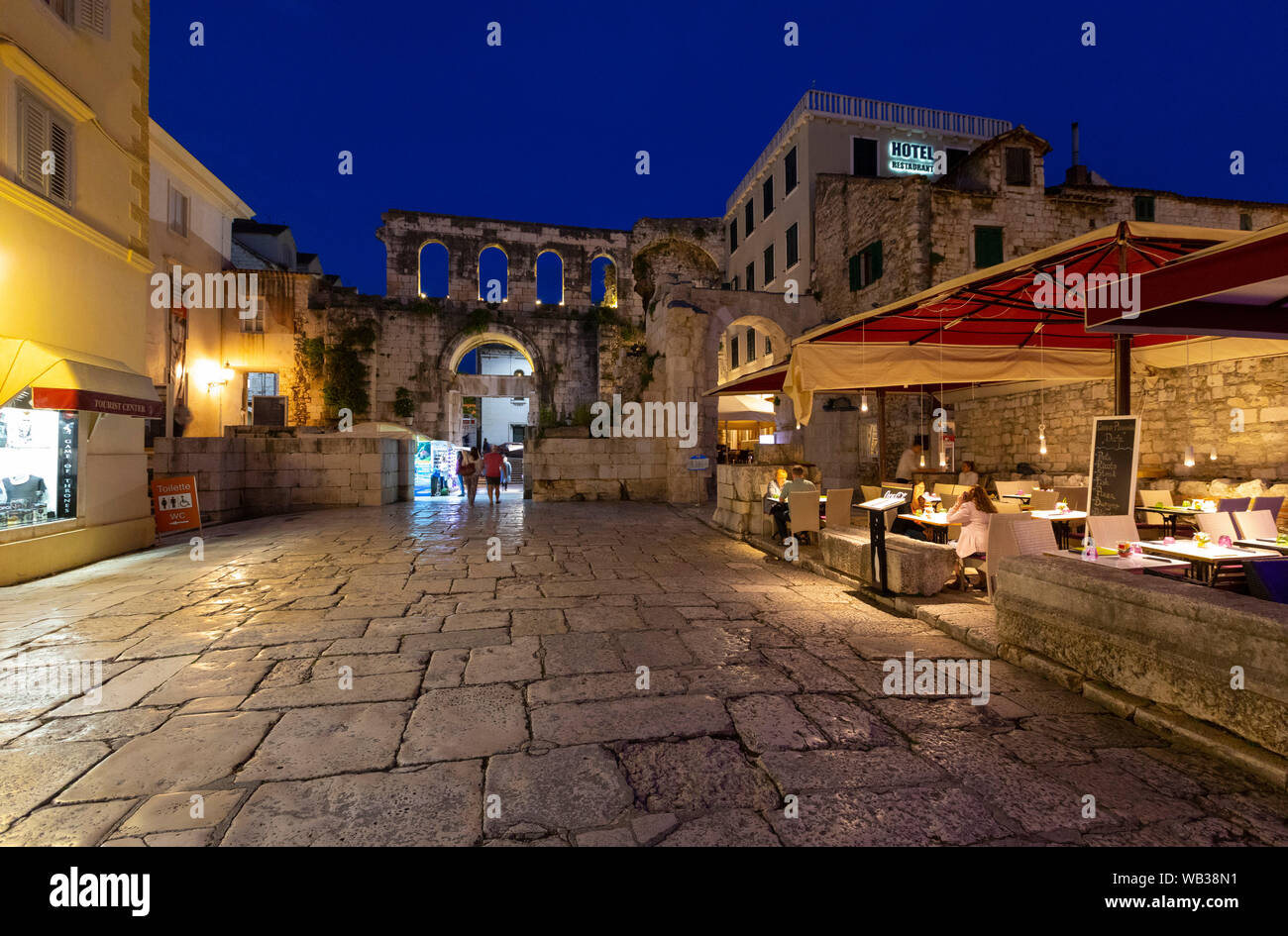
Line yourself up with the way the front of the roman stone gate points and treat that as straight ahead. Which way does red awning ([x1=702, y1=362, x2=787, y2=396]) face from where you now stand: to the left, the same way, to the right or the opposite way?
to the right

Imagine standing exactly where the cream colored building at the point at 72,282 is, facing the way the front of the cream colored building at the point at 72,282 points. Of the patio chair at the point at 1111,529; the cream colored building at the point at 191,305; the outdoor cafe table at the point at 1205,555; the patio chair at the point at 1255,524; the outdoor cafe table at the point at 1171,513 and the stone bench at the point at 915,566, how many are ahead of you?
5

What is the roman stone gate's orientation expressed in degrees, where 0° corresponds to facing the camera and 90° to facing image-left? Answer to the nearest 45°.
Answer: approximately 0°

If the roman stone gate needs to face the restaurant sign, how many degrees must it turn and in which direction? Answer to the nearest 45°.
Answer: approximately 90° to its left

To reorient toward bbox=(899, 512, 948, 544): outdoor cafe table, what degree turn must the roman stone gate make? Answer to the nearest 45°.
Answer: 0° — it already faces it

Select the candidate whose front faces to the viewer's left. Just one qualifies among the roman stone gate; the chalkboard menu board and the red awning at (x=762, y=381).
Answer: the red awning

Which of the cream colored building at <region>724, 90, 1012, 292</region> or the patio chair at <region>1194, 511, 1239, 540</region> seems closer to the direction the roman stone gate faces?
the patio chair

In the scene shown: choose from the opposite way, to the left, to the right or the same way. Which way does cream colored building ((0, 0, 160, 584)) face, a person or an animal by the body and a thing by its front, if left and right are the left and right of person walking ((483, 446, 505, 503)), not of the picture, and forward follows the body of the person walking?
to the right
